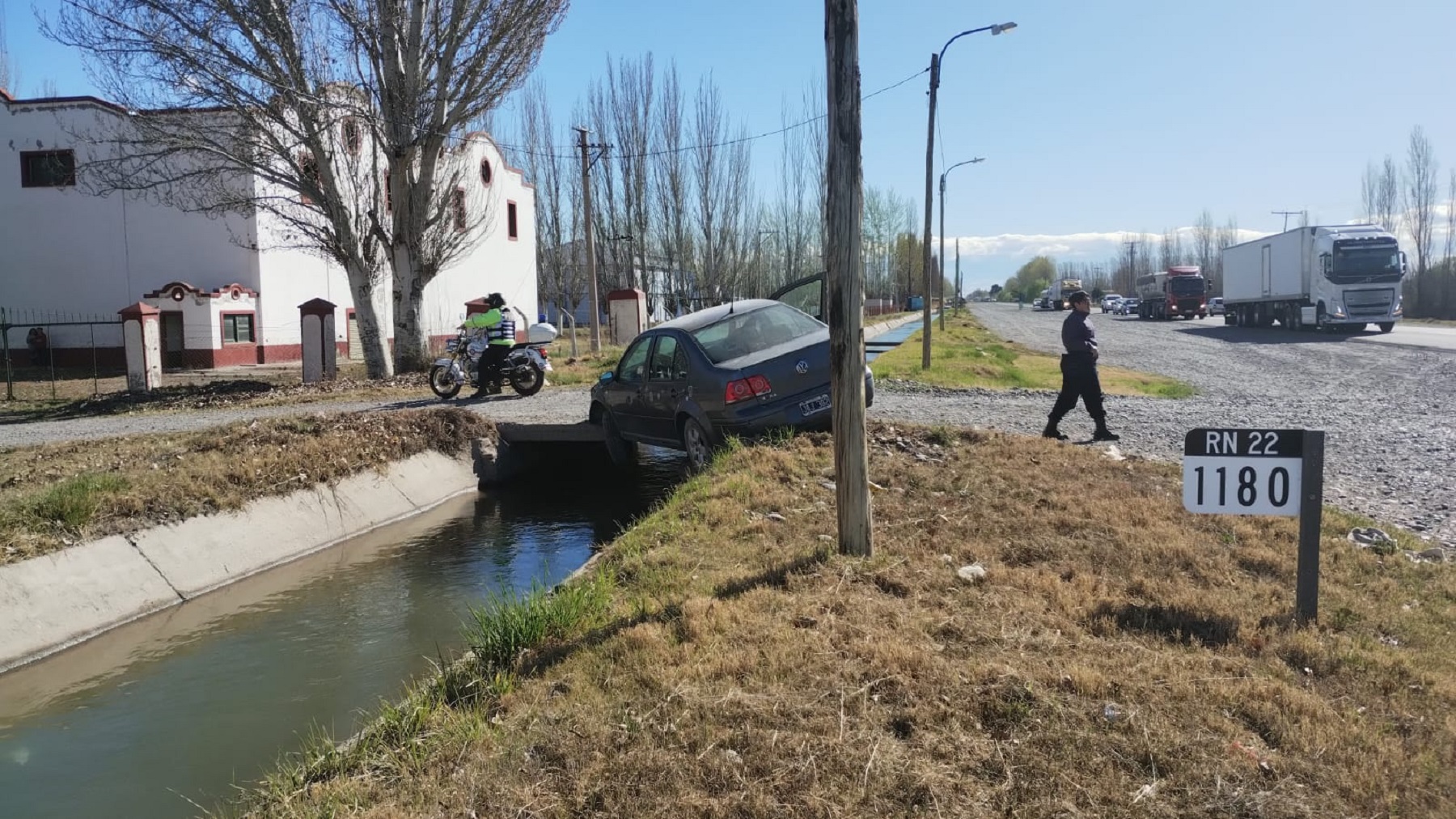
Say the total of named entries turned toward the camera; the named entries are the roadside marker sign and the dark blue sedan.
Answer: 1

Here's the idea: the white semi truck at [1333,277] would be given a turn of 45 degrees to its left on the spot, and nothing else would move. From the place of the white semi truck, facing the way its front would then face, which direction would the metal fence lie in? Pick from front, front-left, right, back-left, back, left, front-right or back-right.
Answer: back-right

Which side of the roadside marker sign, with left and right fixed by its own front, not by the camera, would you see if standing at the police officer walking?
back

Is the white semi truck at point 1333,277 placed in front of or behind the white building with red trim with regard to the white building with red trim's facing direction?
in front

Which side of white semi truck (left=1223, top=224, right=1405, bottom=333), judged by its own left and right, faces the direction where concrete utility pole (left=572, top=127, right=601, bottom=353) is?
right

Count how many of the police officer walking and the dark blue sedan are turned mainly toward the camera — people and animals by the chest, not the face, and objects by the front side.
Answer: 0

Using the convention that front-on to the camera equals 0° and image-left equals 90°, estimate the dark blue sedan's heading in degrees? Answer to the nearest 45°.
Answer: approximately 135°
